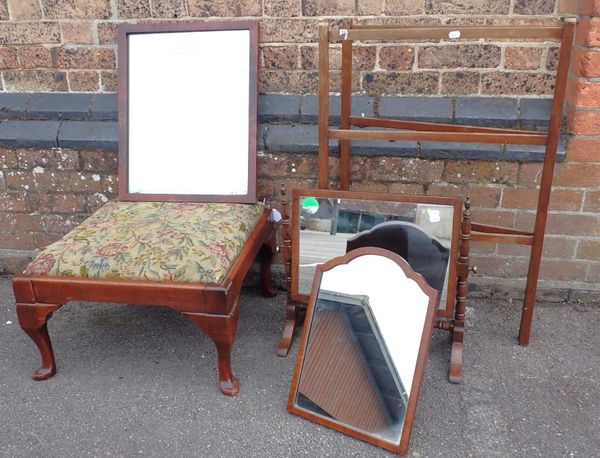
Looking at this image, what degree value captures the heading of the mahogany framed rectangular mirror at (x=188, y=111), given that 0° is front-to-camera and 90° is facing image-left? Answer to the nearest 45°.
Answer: approximately 0°

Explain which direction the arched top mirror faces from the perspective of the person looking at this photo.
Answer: facing the viewer and to the left of the viewer

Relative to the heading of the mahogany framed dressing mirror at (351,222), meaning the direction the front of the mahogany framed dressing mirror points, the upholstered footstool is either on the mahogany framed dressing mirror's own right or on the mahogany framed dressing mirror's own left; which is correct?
on the mahogany framed dressing mirror's own right

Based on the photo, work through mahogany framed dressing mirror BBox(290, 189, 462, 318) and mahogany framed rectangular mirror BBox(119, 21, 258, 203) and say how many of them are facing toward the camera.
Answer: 2

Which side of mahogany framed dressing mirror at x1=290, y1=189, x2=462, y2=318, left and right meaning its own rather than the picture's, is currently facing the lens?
front

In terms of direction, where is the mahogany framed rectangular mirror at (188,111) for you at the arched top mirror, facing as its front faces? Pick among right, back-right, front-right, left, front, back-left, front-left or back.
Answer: right

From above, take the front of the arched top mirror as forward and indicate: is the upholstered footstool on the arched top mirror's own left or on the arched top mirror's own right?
on the arched top mirror's own right

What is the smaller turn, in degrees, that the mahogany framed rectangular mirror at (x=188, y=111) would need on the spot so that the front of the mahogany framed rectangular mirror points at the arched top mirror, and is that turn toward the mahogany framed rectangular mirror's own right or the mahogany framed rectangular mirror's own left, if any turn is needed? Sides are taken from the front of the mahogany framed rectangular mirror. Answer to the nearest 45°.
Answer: approximately 45° to the mahogany framed rectangular mirror's own left
